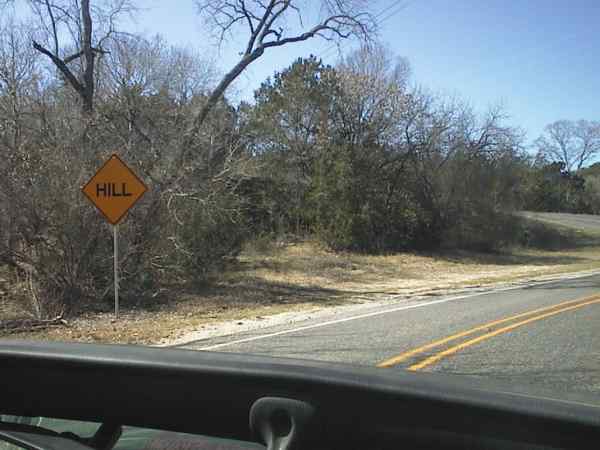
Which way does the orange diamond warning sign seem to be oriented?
toward the camera
